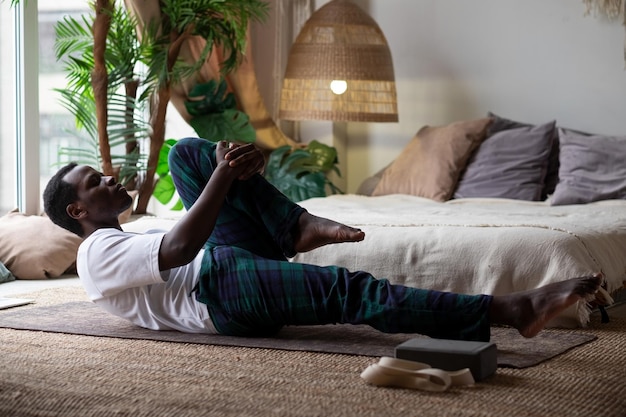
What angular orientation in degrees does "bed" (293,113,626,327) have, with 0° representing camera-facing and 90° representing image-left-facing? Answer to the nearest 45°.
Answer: approximately 0°

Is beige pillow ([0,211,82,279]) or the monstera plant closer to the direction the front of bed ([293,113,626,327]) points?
the beige pillow

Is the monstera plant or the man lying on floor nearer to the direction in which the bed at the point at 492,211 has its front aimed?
the man lying on floor

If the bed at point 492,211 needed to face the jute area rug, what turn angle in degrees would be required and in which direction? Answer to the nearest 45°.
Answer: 0° — it already faces it

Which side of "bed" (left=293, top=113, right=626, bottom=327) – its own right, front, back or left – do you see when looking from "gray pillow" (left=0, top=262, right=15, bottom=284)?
right

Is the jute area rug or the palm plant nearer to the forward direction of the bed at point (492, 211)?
the jute area rug

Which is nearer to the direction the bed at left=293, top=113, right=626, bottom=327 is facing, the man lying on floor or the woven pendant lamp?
the man lying on floor

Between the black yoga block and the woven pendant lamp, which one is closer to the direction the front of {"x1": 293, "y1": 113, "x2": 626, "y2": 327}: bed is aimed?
the black yoga block

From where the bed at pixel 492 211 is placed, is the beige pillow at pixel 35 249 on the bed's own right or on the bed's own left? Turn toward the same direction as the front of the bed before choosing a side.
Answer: on the bed's own right
